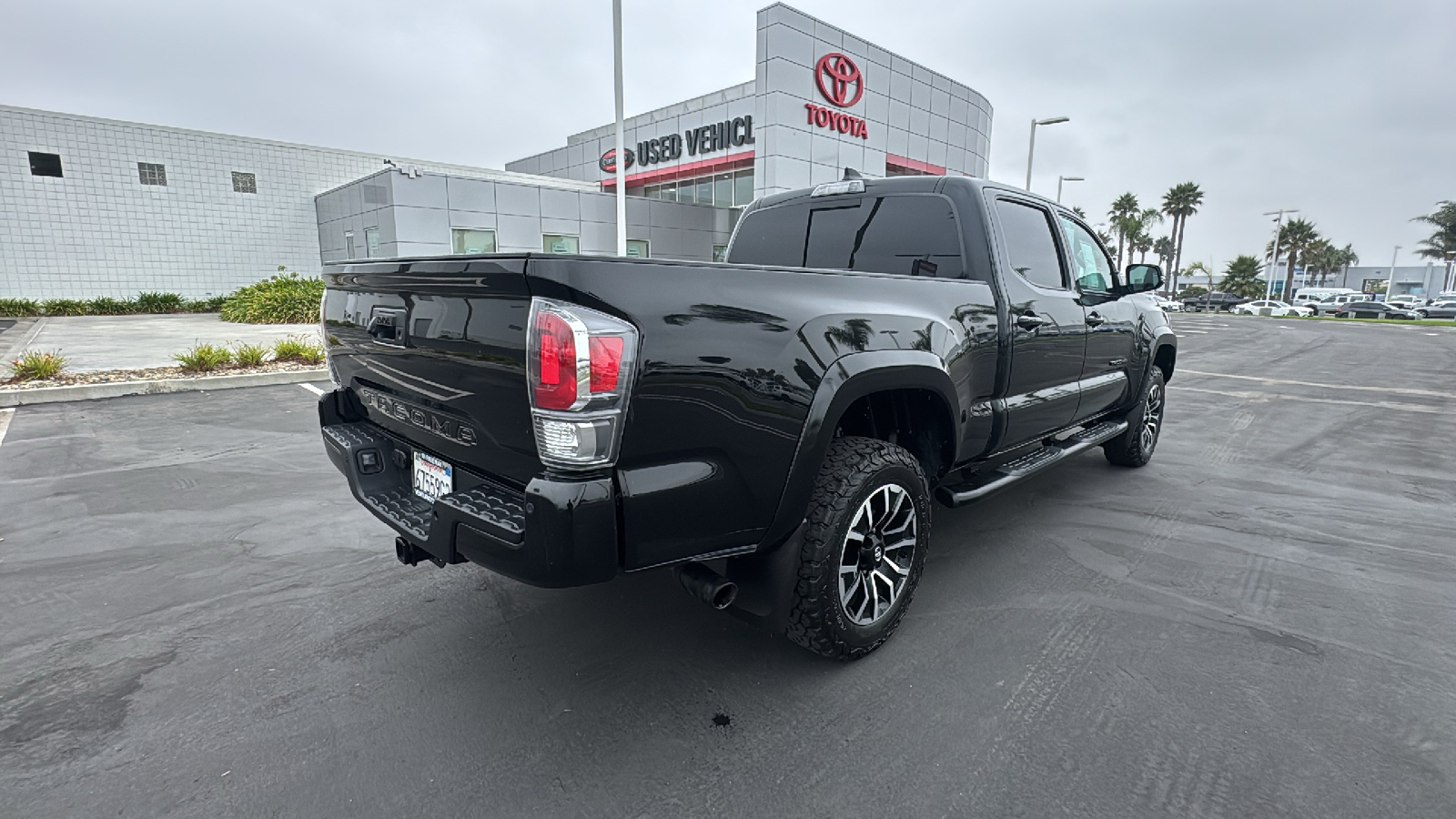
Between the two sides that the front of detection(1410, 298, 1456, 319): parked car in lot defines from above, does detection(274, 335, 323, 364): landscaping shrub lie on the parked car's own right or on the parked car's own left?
on the parked car's own left

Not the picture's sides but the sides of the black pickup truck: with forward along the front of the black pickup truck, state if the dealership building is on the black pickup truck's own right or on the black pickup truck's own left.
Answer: on the black pickup truck's own left

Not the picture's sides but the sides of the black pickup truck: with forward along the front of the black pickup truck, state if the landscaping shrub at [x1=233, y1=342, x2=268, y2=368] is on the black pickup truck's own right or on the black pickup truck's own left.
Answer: on the black pickup truck's own left

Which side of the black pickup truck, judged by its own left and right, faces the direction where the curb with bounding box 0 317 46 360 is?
left

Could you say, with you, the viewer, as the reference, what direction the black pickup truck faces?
facing away from the viewer and to the right of the viewer

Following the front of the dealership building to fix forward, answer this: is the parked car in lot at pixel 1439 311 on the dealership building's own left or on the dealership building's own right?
on the dealership building's own left

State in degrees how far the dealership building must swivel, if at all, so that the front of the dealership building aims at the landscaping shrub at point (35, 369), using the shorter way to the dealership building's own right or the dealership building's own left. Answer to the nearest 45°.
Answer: approximately 45° to the dealership building's own right

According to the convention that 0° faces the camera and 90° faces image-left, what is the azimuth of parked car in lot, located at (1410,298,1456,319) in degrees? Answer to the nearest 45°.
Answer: approximately 90°
